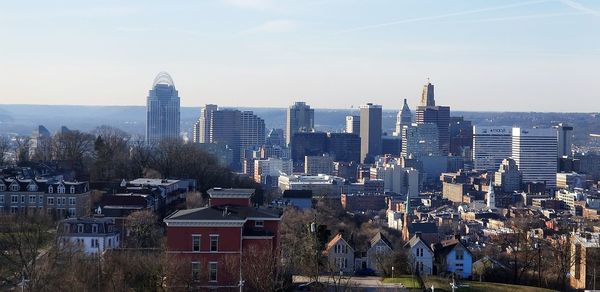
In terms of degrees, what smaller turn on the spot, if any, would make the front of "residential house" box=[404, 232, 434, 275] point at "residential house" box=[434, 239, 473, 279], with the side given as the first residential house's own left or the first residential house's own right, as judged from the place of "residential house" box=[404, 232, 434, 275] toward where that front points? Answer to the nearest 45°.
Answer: approximately 90° to the first residential house's own left

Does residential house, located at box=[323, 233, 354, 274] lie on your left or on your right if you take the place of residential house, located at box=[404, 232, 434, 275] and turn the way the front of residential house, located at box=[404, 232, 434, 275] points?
on your right

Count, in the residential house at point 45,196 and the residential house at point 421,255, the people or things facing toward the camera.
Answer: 2

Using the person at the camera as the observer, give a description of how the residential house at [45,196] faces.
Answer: facing the viewer

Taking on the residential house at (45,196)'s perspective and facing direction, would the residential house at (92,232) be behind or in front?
in front

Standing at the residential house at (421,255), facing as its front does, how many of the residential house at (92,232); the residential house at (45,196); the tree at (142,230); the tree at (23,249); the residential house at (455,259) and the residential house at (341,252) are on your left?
1

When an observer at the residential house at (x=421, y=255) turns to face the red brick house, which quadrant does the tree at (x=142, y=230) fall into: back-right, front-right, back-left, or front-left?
front-right

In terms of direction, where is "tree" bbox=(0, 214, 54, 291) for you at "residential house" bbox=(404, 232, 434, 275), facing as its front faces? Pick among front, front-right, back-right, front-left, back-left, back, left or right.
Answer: front-right

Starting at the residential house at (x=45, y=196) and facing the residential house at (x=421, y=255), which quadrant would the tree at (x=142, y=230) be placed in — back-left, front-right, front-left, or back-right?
front-right

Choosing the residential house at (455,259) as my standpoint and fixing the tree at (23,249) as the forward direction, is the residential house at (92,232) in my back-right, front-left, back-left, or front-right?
front-right

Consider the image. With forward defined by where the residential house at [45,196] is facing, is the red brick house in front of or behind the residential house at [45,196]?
in front

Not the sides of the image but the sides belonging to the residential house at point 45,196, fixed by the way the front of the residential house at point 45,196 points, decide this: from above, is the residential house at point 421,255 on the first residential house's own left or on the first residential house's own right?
on the first residential house's own left

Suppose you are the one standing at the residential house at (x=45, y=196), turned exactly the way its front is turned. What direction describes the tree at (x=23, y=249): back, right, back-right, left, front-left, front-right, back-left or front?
front
